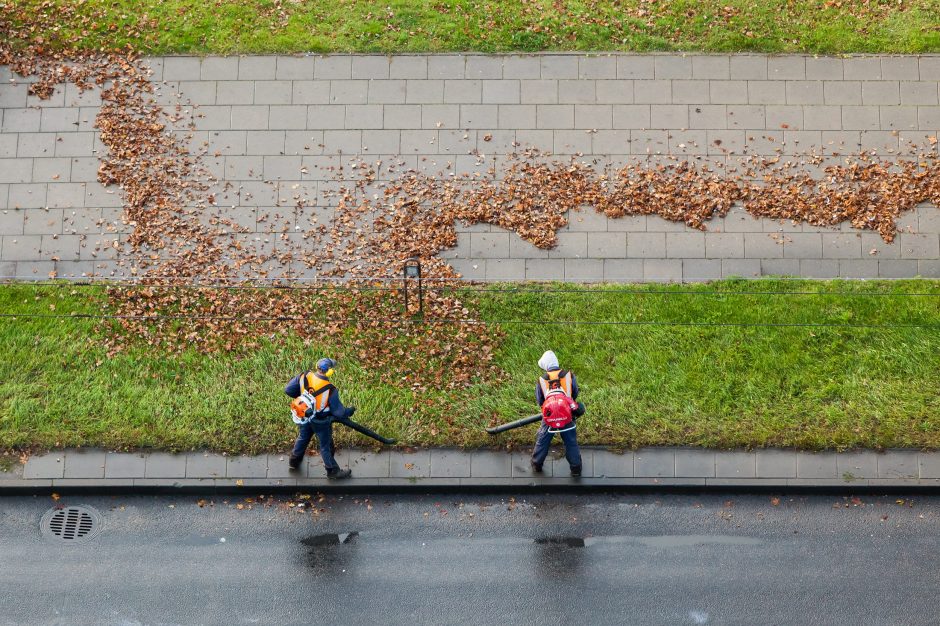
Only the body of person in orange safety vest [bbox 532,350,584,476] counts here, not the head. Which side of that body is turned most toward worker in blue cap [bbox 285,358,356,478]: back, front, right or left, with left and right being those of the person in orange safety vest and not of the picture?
left

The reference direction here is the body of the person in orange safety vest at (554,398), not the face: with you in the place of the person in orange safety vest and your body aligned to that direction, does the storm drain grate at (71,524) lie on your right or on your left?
on your left

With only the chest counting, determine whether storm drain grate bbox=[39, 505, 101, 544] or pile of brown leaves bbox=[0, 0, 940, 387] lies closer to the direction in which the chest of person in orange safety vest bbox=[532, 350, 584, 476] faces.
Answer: the pile of brown leaves

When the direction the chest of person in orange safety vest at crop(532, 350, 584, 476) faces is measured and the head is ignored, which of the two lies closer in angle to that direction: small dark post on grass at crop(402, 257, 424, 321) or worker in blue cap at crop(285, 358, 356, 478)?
the small dark post on grass

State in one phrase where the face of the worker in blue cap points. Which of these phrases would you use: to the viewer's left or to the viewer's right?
to the viewer's right

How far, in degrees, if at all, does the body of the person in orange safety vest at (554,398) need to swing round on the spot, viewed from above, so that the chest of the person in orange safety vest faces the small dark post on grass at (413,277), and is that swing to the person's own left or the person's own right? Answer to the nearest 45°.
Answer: approximately 45° to the person's own left

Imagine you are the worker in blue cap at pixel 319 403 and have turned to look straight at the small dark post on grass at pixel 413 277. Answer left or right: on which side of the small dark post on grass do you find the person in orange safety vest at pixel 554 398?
right

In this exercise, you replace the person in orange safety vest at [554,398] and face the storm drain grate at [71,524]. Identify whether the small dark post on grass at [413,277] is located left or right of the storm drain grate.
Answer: right

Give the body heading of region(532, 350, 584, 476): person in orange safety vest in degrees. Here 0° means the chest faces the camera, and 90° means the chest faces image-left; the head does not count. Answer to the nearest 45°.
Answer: approximately 180°
